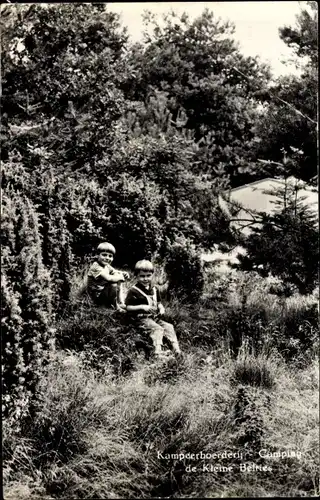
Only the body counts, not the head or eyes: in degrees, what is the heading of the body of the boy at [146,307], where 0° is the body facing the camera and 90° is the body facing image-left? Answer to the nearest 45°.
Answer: approximately 315°

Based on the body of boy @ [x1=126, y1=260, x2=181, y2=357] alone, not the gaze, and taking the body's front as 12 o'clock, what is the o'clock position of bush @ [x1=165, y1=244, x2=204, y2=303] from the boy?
The bush is roughly at 8 o'clock from the boy.

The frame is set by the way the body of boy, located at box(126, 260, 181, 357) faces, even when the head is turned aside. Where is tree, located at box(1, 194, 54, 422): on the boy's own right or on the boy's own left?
on the boy's own right

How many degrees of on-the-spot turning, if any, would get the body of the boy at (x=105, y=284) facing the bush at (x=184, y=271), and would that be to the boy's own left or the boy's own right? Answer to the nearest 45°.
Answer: approximately 90° to the boy's own left

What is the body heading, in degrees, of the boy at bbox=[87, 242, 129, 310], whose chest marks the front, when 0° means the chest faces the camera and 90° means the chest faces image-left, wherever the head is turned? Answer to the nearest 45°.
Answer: approximately 315°
